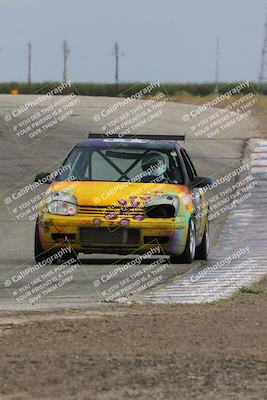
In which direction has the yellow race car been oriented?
toward the camera
